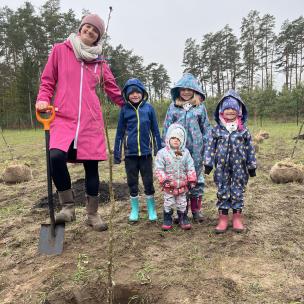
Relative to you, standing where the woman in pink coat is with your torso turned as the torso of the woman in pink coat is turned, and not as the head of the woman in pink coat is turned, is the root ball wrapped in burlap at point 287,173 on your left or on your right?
on your left

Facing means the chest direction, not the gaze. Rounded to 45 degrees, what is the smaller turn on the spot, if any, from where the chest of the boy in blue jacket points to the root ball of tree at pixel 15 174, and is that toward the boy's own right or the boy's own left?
approximately 135° to the boy's own right

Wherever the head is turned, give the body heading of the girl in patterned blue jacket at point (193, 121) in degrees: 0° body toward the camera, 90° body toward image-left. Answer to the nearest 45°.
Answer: approximately 0°
